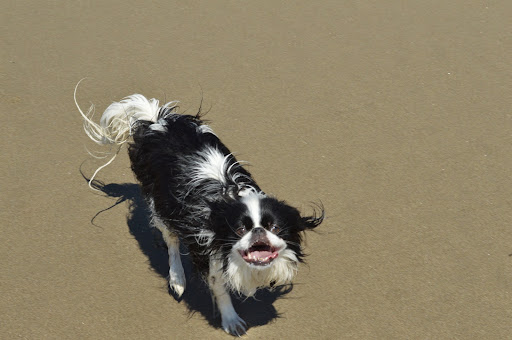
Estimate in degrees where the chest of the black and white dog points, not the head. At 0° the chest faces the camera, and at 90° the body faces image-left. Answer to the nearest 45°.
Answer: approximately 315°
